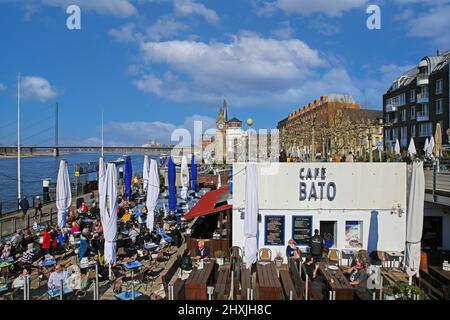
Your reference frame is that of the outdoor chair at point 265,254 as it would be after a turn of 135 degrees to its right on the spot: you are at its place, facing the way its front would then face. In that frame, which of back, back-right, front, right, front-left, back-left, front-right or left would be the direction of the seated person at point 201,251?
front-left

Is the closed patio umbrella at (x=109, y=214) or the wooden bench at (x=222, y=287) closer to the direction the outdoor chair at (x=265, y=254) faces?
the wooden bench

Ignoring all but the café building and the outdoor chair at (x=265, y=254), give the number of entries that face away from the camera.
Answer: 0

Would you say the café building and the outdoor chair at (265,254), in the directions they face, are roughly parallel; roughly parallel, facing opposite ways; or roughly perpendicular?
roughly parallel

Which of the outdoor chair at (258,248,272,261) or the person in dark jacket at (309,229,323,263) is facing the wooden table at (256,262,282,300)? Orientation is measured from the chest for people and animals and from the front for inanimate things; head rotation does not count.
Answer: the outdoor chair

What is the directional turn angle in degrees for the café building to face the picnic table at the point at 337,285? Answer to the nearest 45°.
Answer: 0° — it already faces it

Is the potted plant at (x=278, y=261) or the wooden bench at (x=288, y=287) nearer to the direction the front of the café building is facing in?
the wooden bench

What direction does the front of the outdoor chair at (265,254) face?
toward the camera

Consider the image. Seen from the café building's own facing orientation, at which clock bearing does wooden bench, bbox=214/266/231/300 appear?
The wooden bench is roughly at 1 o'clock from the café building.

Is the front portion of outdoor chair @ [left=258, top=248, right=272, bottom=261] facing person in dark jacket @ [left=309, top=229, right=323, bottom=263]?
no

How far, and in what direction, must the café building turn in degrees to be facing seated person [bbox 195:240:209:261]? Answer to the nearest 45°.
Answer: approximately 90° to its right

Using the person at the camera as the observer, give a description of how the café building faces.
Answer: facing the viewer

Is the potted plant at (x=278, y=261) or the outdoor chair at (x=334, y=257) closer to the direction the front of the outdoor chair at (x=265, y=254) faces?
the potted plant
